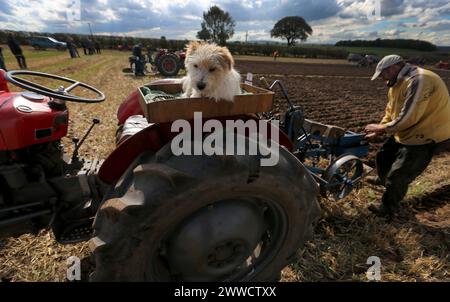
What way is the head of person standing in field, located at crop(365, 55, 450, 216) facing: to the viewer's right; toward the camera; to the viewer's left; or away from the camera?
to the viewer's left

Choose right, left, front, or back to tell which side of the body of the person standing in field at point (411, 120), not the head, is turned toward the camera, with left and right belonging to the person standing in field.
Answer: left

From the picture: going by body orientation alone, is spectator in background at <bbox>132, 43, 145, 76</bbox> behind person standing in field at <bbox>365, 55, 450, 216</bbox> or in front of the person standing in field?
in front
